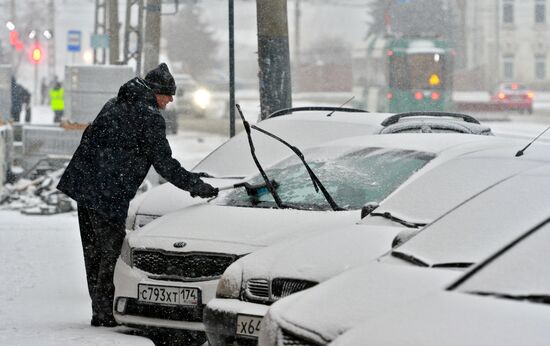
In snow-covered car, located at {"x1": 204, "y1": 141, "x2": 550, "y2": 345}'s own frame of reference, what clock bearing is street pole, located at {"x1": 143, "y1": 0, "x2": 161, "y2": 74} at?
The street pole is roughly at 4 o'clock from the snow-covered car.

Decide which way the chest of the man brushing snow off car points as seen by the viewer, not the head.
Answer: to the viewer's right

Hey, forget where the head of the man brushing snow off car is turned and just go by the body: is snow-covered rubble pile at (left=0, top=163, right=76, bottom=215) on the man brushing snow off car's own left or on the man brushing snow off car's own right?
on the man brushing snow off car's own left

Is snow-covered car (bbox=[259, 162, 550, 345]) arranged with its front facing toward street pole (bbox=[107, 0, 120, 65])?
no

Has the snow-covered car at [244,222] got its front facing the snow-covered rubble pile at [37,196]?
no

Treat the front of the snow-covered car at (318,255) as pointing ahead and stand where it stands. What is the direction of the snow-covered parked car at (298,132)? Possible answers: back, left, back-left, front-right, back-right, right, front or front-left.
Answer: back-right

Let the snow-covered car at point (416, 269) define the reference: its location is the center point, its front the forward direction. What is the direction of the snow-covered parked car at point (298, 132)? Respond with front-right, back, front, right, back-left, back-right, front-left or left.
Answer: back-right

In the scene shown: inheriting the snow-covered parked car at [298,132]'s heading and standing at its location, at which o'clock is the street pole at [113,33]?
The street pole is roughly at 4 o'clock from the snow-covered parked car.

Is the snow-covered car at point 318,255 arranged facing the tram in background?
no

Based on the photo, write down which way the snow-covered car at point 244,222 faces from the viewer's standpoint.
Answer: facing the viewer and to the left of the viewer

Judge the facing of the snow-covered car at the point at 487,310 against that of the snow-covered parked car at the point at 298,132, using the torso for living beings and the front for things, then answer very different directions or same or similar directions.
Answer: same or similar directions

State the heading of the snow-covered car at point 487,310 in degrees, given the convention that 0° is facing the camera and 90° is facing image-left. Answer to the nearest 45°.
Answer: approximately 45°

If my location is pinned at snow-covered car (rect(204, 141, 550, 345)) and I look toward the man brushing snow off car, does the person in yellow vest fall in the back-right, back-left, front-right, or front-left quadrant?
front-right

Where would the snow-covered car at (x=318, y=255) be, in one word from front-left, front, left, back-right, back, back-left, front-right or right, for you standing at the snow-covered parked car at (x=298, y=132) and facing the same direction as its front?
front-left
